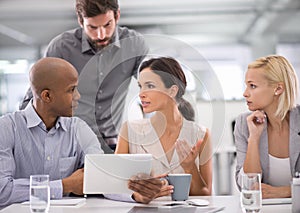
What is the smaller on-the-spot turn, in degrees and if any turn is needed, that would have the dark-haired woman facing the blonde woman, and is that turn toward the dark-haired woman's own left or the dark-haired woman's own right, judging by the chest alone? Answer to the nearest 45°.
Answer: approximately 135° to the dark-haired woman's own left

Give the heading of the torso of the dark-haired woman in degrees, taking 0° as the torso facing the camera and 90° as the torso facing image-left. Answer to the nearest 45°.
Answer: approximately 0°

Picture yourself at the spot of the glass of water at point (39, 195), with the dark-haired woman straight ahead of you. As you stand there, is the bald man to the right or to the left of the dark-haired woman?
left

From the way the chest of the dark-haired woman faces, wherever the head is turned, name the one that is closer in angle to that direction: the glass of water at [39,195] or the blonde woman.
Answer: the glass of water

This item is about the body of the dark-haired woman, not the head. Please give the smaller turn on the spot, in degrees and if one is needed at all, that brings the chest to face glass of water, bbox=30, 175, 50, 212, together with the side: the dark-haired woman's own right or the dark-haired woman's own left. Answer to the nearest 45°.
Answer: approximately 45° to the dark-haired woman's own right

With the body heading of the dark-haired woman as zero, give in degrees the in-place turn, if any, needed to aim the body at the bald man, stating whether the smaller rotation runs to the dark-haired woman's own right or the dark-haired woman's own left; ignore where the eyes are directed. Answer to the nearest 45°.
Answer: approximately 90° to the dark-haired woman's own right

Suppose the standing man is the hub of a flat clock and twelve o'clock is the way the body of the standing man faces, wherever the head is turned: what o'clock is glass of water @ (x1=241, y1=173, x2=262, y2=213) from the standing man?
The glass of water is roughly at 11 o'clock from the standing man.

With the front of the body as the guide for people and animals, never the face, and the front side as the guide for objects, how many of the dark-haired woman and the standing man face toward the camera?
2

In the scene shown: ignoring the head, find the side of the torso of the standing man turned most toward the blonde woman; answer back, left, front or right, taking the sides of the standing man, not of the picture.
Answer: left
